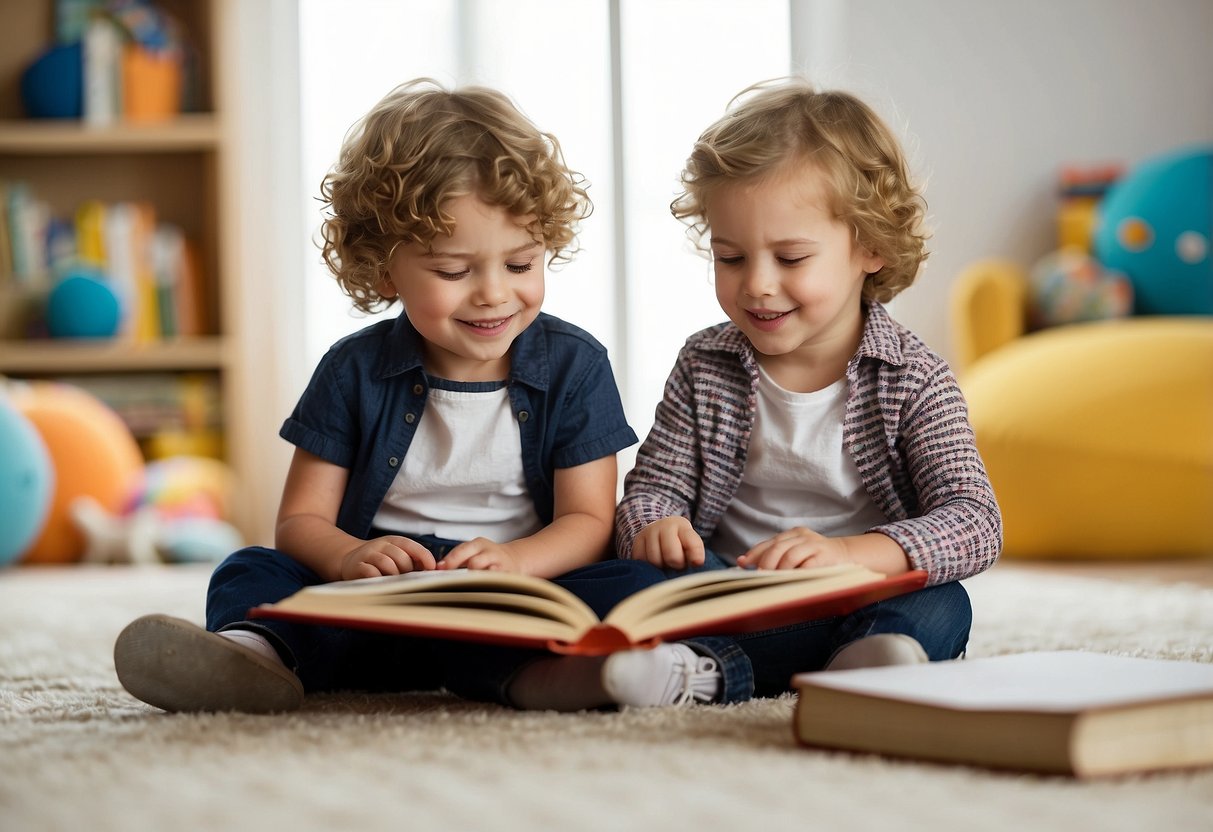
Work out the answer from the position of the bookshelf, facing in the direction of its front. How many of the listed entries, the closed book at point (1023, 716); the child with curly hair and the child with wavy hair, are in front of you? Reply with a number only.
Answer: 3

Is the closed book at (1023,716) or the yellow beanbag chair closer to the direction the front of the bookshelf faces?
the closed book

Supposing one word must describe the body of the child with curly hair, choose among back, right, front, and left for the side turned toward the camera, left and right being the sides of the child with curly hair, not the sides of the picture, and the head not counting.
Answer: front

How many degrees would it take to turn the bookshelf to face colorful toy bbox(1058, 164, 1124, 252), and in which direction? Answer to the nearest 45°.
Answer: approximately 90° to its left

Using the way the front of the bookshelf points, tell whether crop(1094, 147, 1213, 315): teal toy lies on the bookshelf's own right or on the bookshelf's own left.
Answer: on the bookshelf's own left

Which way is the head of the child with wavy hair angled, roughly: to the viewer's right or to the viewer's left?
to the viewer's left

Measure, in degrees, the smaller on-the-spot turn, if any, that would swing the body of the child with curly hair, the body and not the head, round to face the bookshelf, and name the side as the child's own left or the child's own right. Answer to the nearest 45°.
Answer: approximately 180°

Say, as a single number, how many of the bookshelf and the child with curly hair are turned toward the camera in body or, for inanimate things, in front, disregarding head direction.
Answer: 2

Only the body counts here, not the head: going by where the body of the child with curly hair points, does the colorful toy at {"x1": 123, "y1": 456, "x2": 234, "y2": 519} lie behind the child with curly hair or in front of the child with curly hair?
behind

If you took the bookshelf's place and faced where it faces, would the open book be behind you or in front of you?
in front

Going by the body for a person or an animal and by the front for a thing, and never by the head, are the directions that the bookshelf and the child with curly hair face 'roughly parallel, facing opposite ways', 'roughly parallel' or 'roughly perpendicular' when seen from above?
roughly parallel
